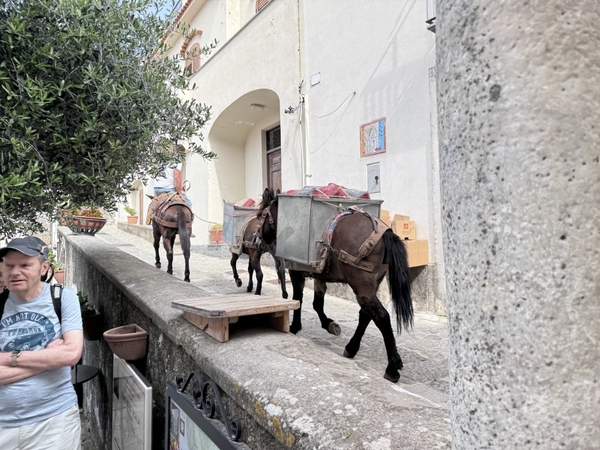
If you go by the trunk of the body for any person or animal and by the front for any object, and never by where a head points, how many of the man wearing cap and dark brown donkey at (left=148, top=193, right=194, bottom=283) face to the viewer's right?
0

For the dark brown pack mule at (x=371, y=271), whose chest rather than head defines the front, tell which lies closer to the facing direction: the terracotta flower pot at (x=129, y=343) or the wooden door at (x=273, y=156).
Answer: the wooden door

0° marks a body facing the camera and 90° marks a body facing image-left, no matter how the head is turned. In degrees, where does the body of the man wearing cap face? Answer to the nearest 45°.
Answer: approximately 45°

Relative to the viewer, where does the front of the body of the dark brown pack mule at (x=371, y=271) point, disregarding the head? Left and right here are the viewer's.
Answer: facing away from the viewer and to the left of the viewer

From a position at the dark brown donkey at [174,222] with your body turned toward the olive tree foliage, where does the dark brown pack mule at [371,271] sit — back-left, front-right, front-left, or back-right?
front-left

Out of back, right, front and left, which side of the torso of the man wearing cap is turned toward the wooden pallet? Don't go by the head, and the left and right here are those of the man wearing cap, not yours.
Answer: left

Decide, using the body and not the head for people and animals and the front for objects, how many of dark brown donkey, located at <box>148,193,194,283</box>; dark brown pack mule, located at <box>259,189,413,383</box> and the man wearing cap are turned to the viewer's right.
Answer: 0

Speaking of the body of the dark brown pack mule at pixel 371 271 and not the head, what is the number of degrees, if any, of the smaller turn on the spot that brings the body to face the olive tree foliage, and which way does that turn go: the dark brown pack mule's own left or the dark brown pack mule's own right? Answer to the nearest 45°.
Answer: approximately 90° to the dark brown pack mule's own left

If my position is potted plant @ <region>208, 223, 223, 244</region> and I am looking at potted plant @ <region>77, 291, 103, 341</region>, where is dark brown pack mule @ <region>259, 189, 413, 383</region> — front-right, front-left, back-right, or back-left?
front-left

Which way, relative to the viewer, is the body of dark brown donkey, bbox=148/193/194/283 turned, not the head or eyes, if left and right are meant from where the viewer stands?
facing away from the viewer and to the left of the viewer

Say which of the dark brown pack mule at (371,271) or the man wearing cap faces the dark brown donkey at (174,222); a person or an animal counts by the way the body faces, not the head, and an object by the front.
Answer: the dark brown pack mule at (371,271)

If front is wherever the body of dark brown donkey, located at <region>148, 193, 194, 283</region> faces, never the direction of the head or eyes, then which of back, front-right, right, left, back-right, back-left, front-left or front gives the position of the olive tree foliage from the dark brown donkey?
back-left

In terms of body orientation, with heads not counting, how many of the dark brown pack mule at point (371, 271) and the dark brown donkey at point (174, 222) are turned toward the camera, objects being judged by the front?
0
